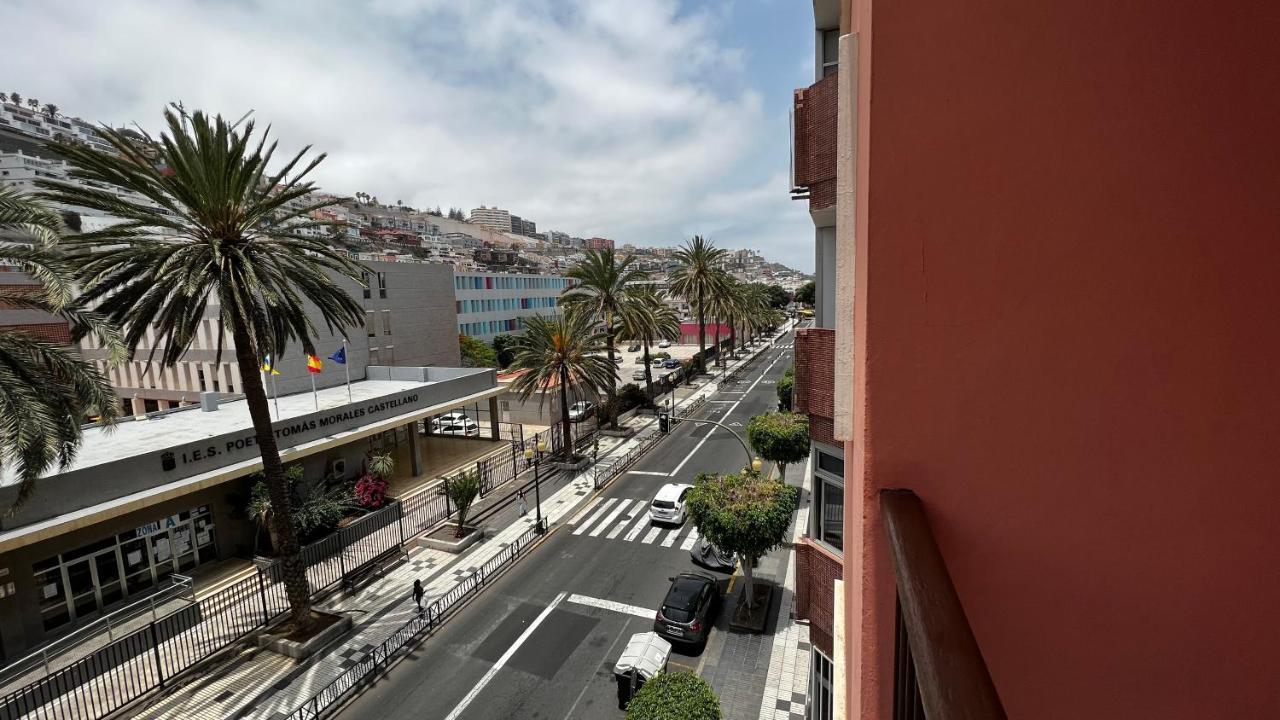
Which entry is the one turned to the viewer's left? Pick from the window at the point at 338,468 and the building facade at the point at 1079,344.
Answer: the building facade

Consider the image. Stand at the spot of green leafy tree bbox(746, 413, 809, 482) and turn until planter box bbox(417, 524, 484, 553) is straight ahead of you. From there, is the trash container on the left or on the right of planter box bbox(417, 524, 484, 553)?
left

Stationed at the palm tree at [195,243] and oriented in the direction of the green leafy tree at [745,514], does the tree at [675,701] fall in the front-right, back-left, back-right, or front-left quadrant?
front-right

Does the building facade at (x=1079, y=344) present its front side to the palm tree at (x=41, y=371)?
yes

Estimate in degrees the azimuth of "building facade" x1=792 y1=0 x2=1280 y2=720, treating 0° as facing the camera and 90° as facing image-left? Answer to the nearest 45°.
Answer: approximately 90°

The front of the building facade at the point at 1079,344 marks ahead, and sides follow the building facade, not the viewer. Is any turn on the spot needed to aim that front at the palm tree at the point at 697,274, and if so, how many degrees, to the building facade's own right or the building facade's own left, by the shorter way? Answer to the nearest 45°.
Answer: approximately 45° to the building facade's own right

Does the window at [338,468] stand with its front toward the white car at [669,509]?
yes

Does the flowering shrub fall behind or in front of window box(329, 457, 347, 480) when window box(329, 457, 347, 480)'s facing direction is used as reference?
in front

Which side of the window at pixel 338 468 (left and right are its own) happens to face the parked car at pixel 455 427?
left

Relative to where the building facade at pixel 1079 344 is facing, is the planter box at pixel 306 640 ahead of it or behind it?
ahead

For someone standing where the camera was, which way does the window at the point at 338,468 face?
facing the viewer and to the right of the viewer

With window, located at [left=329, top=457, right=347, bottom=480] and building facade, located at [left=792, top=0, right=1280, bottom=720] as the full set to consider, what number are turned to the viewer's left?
1

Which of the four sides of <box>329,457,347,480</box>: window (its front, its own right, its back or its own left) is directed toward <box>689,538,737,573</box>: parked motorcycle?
front

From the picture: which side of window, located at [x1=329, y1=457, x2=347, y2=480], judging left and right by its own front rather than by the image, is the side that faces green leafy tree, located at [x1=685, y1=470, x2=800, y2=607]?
front

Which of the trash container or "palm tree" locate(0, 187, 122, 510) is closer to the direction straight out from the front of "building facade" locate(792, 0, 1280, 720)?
the palm tree

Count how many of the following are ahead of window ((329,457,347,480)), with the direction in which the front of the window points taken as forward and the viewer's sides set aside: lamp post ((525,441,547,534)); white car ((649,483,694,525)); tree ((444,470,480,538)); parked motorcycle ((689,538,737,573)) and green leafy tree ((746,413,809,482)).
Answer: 5

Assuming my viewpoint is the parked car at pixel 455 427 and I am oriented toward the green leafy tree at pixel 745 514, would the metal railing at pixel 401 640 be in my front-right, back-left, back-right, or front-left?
front-right
